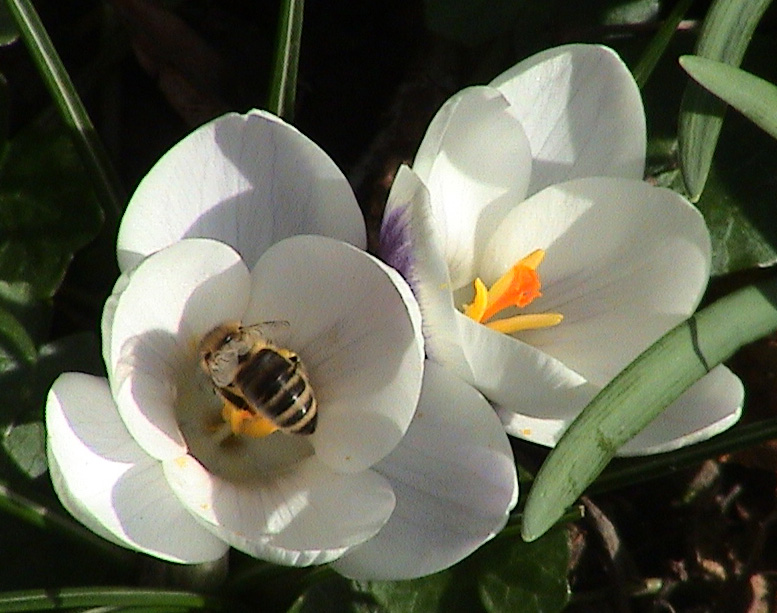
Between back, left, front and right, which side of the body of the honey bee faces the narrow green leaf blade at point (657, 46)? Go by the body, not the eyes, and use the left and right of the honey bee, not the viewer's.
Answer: right

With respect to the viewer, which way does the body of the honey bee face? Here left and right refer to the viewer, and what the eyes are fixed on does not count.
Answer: facing away from the viewer and to the left of the viewer

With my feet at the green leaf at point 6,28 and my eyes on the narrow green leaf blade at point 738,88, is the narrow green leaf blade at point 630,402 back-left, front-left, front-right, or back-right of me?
front-right

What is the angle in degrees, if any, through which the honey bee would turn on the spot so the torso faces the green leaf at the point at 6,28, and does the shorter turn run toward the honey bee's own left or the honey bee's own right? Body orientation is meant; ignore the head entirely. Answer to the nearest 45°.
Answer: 0° — it already faces it

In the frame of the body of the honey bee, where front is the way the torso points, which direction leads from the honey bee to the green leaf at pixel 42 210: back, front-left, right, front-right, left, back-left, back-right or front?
front

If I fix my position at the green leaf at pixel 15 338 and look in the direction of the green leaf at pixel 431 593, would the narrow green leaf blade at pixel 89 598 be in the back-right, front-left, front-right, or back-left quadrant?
front-right
